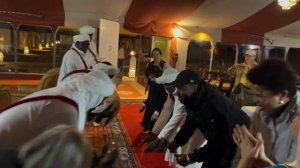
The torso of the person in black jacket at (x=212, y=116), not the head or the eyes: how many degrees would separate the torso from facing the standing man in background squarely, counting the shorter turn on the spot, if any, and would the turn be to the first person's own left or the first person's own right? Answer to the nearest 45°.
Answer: approximately 45° to the first person's own right

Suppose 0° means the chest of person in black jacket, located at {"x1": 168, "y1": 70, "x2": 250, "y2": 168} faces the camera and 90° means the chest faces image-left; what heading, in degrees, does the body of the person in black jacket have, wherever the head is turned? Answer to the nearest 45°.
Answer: approximately 90°

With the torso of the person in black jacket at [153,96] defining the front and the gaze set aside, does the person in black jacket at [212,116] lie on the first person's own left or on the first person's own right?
on the first person's own left

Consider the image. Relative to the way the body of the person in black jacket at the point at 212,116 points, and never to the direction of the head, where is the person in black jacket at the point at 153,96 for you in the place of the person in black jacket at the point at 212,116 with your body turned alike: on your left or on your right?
on your right

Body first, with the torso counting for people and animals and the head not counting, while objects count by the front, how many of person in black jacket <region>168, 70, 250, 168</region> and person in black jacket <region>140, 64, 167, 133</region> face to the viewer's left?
2

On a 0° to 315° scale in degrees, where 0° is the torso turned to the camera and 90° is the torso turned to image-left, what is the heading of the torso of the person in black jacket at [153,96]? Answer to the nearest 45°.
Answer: approximately 90°

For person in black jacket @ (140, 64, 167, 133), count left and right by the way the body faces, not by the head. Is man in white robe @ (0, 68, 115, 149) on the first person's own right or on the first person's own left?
on the first person's own left

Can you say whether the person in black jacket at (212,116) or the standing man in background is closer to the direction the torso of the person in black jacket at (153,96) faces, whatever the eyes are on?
the standing man in background
